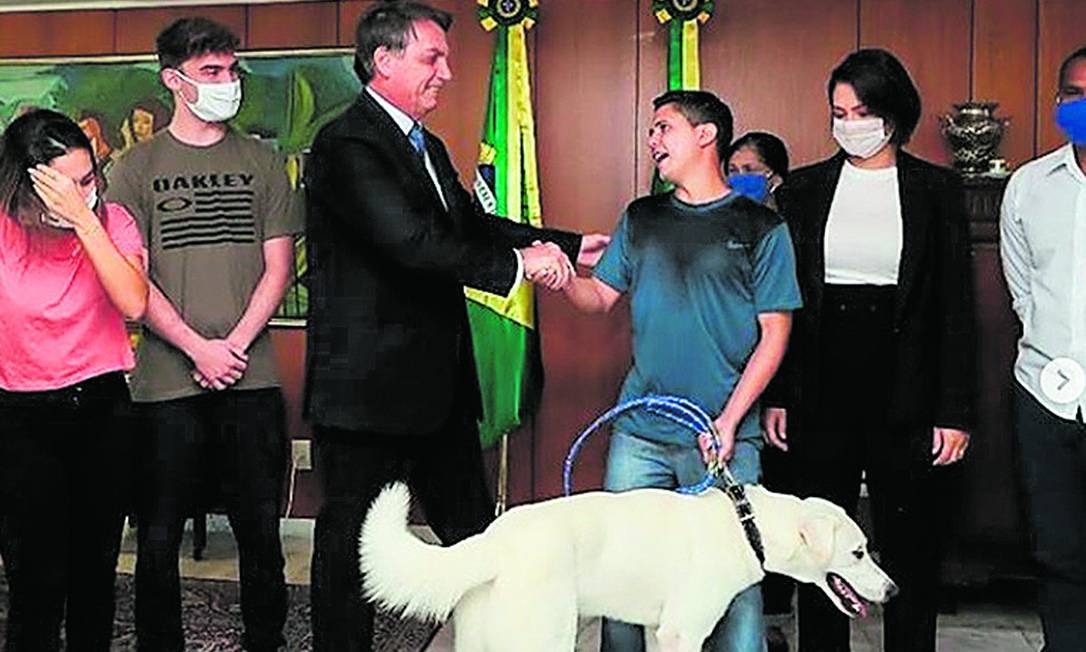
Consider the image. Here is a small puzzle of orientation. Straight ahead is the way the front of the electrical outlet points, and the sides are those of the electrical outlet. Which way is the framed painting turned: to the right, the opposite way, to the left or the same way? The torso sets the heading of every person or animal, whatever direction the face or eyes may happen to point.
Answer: the same way

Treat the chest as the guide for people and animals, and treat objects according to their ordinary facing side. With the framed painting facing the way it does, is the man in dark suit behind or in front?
in front

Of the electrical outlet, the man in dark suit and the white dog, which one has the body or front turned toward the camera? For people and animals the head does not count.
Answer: the electrical outlet

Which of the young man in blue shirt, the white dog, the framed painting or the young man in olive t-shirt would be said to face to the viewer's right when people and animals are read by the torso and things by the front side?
the white dog

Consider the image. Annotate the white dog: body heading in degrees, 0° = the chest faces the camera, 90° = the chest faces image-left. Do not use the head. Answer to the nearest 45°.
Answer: approximately 270°

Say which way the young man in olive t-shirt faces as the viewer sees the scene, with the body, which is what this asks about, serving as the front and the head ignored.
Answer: toward the camera

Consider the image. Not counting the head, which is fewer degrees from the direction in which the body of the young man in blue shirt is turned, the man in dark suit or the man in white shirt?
the man in dark suit

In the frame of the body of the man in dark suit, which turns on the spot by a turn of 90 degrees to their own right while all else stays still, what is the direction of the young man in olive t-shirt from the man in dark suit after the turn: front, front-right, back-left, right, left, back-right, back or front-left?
back-right

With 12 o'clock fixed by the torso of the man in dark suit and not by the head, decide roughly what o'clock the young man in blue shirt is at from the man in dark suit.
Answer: The young man in blue shirt is roughly at 12 o'clock from the man in dark suit.

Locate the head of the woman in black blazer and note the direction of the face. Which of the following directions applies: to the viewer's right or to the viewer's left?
to the viewer's left

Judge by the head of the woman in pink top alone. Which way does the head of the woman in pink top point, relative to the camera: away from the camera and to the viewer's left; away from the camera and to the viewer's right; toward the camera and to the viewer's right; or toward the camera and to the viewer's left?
toward the camera and to the viewer's right

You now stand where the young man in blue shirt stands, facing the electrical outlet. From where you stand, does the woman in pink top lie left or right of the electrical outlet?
left

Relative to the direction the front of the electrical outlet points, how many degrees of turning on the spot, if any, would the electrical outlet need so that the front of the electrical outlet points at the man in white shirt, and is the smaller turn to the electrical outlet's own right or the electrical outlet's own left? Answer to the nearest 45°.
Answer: approximately 45° to the electrical outlet's own left

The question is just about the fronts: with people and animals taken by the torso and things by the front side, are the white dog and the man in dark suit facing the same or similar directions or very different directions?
same or similar directions

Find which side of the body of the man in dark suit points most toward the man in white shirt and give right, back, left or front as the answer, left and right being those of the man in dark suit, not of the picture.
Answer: front

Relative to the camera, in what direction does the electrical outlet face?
facing the viewer

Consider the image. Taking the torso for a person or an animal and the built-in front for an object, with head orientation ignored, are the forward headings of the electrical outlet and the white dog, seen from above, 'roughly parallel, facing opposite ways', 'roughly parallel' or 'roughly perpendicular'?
roughly perpendicular
